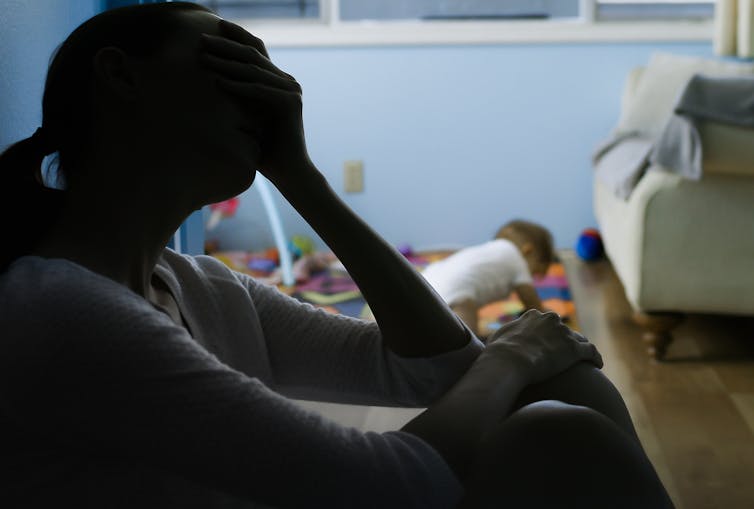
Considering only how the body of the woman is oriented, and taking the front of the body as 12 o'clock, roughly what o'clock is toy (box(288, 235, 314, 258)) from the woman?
The toy is roughly at 9 o'clock from the woman.

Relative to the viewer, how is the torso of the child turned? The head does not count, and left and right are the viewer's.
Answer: facing away from the viewer and to the right of the viewer

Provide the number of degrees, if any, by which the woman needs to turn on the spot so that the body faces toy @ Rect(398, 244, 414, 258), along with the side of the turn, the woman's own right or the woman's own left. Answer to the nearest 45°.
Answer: approximately 90° to the woman's own left

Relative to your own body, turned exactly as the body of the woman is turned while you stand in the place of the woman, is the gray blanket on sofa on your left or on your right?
on your left

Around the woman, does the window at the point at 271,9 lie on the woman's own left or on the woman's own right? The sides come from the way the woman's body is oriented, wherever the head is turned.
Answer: on the woman's own left

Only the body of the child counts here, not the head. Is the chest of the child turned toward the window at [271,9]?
no

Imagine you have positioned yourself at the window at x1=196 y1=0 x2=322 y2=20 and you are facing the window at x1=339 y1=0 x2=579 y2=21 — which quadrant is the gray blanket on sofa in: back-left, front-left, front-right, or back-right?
front-right

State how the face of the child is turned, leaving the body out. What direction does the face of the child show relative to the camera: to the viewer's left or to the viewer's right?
to the viewer's right

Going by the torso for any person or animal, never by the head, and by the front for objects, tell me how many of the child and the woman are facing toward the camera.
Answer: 0

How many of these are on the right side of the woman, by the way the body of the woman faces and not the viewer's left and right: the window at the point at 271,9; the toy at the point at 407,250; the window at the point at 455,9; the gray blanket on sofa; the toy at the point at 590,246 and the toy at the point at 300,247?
0

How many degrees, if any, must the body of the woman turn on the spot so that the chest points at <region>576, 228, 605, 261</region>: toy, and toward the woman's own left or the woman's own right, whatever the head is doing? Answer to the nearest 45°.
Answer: approximately 90° to the woman's own left

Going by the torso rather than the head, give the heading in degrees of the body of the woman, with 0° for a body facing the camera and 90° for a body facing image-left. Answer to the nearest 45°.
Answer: approximately 270°
